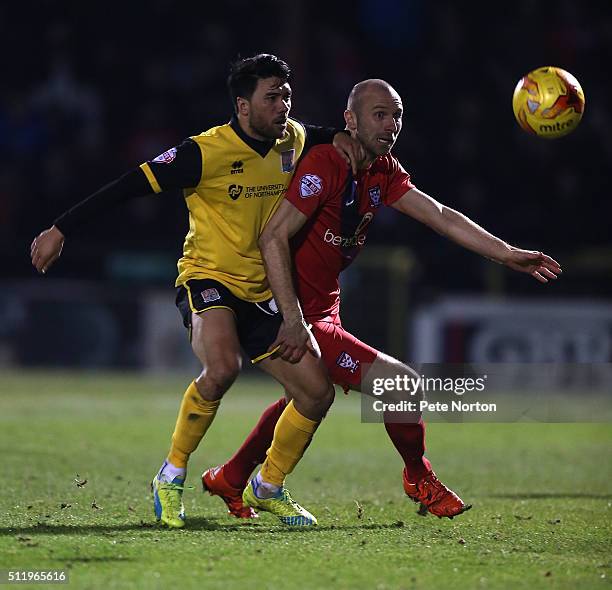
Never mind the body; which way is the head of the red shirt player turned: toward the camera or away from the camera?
toward the camera

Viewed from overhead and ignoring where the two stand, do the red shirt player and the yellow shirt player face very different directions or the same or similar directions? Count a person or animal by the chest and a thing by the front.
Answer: same or similar directions

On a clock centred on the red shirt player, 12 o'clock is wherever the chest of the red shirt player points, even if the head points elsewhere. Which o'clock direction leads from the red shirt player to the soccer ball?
The soccer ball is roughly at 10 o'clock from the red shirt player.

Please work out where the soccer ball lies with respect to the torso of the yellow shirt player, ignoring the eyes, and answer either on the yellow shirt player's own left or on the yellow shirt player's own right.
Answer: on the yellow shirt player's own left

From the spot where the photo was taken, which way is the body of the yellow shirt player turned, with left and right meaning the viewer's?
facing the viewer and to the right of the viewer
